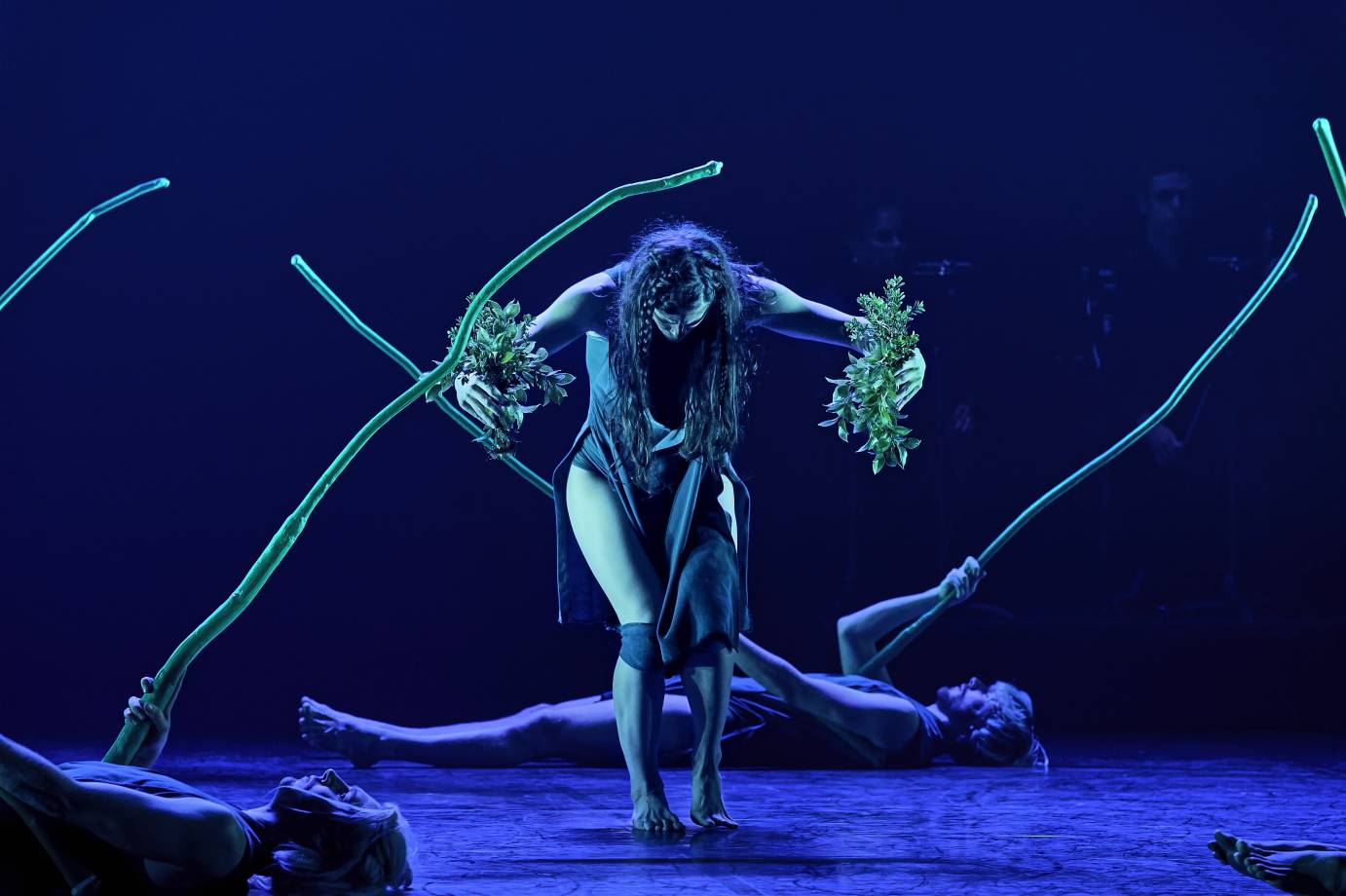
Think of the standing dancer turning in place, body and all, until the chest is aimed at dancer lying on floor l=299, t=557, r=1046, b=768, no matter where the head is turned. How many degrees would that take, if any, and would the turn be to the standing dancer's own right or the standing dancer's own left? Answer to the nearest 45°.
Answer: approximately 180°

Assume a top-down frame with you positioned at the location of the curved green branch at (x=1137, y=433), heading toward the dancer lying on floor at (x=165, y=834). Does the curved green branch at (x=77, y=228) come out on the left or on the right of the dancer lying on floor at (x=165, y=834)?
right

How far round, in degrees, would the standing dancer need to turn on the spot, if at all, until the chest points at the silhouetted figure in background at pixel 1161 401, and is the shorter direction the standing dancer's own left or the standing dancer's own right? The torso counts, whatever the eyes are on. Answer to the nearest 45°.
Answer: approximately 135° to the standing dancer's own left

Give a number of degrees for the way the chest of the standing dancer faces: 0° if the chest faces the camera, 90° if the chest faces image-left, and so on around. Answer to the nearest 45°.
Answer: approximately 0°
